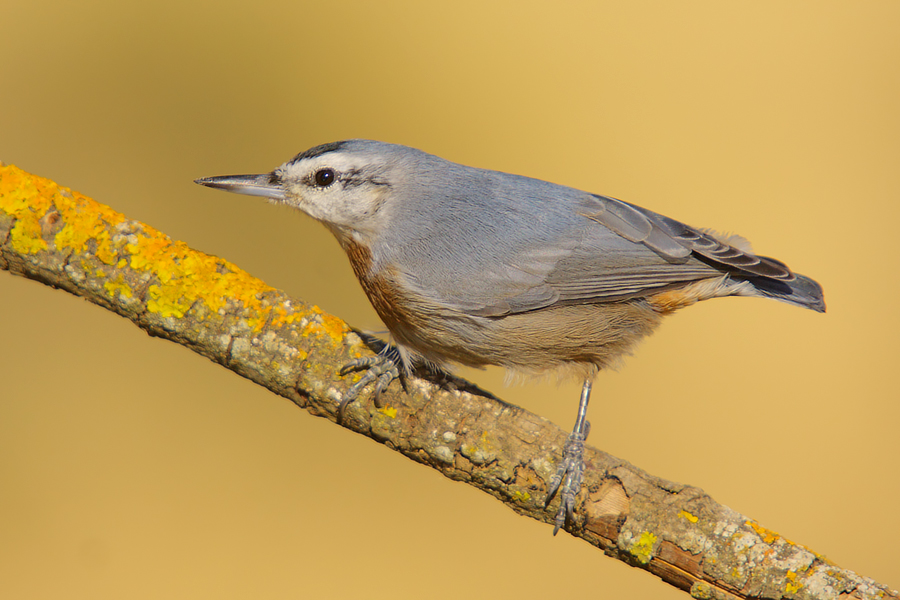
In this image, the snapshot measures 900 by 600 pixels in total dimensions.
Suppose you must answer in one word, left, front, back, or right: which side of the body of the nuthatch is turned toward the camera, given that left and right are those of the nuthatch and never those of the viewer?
left
